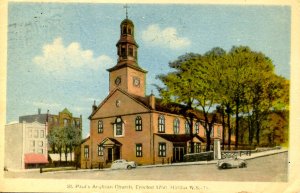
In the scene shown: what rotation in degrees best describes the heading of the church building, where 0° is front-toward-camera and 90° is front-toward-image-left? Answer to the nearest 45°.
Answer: approximately 45°
